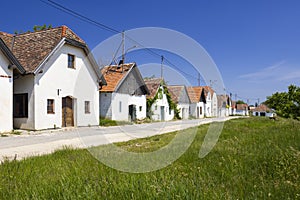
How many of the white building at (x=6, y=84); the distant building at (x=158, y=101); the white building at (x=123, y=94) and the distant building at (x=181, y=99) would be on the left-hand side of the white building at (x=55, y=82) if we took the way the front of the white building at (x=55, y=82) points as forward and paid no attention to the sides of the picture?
3

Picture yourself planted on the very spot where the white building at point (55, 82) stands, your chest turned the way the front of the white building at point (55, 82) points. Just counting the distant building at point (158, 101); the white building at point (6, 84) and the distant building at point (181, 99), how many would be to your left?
2

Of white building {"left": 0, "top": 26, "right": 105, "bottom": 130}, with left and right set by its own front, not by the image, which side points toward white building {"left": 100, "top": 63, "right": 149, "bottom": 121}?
left

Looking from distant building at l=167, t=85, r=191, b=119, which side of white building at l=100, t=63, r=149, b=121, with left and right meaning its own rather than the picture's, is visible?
left

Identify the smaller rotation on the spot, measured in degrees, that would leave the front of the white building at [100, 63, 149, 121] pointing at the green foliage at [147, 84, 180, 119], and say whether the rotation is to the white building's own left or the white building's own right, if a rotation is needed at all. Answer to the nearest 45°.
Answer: approximately 90° to the white building's own left

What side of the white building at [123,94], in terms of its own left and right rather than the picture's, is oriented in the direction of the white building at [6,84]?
right

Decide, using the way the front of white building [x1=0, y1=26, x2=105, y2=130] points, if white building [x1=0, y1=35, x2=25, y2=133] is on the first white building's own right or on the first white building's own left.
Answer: on the first white building's own right

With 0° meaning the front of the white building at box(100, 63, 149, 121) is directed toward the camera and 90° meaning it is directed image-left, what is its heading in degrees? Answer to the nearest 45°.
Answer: approximately 315°

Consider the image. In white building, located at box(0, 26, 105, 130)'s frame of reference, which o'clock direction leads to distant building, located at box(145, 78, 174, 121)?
The distant building is roughly at 9 o'clock from the white building.

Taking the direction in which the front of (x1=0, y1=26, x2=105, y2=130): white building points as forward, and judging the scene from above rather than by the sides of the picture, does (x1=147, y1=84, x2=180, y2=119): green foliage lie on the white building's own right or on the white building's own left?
on the white building's own left
